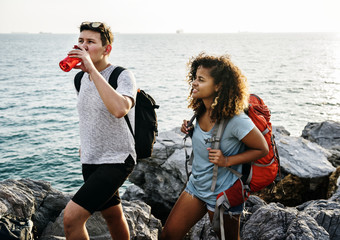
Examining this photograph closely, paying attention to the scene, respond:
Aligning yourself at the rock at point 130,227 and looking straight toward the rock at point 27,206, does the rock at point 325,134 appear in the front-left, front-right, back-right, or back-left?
back-right

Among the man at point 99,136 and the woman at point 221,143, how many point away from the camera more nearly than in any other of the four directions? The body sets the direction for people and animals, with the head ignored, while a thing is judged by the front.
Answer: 0

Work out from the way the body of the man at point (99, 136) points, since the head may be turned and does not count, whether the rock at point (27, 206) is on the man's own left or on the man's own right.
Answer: on the man's own right

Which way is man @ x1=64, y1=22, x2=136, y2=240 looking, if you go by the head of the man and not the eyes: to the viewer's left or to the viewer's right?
to the viewer's left

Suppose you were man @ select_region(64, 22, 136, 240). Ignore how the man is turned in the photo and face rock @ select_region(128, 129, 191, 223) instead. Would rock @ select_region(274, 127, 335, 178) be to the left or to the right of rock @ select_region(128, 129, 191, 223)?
right

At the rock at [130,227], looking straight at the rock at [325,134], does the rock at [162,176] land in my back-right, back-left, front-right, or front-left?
front-left

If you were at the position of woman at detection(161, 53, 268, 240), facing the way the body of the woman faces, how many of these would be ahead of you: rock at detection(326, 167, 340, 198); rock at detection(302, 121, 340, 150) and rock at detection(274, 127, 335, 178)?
0

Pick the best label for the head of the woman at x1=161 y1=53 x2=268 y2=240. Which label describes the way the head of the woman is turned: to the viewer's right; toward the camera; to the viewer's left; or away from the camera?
to the viewer's left

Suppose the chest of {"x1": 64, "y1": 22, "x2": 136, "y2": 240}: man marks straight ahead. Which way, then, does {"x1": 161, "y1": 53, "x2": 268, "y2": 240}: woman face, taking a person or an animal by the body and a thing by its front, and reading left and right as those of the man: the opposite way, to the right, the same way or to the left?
the same way

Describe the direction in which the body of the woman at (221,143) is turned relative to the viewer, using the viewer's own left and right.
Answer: facing the viewer and to the left of the viewer

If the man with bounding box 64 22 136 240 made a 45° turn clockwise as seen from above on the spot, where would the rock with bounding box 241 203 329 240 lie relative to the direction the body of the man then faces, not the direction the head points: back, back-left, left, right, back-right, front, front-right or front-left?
back
